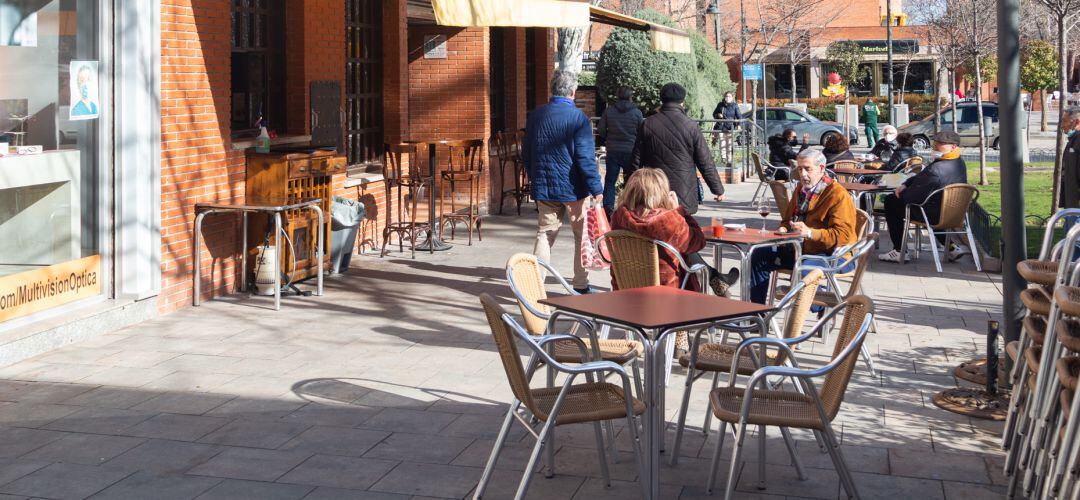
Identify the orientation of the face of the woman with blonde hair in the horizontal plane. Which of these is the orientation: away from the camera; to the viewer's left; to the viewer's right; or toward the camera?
away from the camera

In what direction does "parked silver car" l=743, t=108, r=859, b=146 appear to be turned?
to the viewer's right

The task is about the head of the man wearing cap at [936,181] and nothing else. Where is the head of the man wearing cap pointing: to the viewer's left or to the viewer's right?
to the viewer's left

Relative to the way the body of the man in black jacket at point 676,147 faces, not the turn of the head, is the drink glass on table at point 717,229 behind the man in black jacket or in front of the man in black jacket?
behind

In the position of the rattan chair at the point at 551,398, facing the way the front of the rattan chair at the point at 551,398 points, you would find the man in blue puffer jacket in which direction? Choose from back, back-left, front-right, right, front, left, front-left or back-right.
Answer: front-left

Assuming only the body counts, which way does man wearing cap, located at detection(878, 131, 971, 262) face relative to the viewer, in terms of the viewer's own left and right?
facing to the left of the viewer

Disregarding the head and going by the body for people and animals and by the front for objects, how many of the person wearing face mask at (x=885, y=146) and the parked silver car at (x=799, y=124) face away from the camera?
0

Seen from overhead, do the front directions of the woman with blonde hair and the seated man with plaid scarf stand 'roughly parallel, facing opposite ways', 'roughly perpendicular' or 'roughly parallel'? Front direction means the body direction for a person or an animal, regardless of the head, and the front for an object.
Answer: roughly parallel, facing opposite ways

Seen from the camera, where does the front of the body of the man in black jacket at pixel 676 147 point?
away from the camera

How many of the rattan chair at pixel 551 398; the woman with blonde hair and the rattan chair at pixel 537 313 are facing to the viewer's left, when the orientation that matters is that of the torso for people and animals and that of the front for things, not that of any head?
0

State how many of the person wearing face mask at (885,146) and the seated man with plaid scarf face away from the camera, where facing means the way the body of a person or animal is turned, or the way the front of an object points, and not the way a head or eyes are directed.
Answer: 0

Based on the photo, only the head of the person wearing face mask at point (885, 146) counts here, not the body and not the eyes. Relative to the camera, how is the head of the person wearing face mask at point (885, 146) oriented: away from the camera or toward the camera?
toward the camera

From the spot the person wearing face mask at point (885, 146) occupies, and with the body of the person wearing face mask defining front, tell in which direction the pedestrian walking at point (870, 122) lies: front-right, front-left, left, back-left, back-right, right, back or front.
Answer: back-right

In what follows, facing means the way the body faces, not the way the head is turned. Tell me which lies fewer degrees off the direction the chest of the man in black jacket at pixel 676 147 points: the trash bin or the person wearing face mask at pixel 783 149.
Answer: the person wearing face mask

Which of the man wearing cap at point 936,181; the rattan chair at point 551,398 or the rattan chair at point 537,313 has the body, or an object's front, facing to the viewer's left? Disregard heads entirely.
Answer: the man wearing cap
